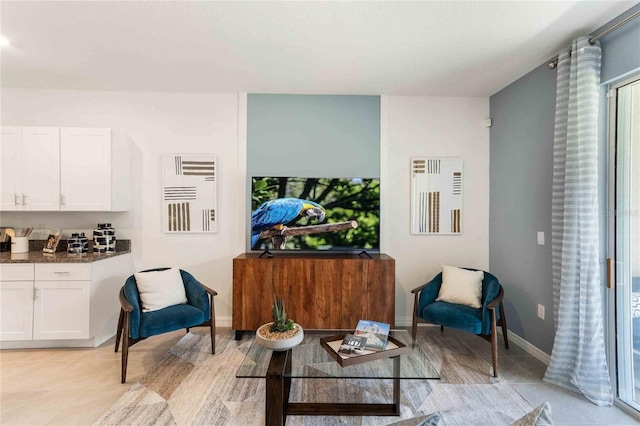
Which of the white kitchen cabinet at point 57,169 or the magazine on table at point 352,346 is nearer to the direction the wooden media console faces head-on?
the magazine on table

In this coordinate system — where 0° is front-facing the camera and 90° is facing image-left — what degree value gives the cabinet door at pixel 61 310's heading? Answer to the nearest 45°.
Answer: approximately 0°

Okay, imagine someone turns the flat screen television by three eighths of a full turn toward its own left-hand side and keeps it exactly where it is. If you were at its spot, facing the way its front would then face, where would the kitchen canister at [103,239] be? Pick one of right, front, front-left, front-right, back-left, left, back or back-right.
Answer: back-left

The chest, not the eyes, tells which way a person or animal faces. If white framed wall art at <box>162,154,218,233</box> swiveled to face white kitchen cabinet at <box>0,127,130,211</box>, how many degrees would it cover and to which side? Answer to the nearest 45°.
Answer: approximately 90° to its right
